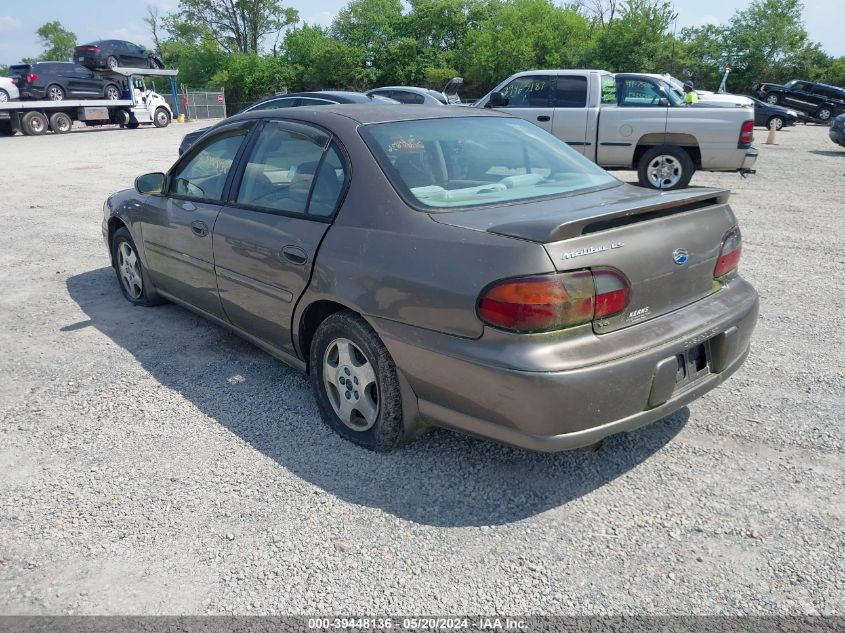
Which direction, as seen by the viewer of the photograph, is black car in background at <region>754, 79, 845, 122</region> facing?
facing to the left of the viewer

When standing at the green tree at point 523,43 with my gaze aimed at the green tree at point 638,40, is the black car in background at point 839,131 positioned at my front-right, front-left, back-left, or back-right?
front-right

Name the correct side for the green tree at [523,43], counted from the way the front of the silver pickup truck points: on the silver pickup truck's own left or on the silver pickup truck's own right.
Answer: on the silver pickup truck's own right

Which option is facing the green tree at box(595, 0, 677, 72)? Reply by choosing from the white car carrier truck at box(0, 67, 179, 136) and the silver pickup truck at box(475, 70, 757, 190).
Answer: the white car carrier truck

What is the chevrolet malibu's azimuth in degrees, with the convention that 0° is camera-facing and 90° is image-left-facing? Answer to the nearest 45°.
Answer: approximately 135°

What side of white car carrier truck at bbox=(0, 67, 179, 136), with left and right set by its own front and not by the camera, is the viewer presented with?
right

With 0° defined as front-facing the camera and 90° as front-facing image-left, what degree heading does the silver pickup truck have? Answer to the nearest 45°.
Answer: approximately 90°

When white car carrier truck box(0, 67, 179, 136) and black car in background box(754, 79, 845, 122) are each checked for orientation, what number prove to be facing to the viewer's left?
1

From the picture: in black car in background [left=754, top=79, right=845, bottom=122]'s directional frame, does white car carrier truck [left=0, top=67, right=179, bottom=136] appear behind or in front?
in front

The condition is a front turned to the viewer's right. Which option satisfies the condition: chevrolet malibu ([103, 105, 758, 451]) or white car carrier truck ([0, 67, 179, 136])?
the white car carrier truck

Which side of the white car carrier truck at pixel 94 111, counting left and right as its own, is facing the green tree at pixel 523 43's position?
front

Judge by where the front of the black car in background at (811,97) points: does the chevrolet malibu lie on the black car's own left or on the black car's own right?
on the black car's own left
